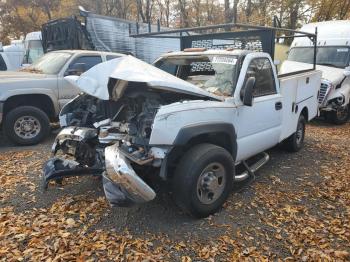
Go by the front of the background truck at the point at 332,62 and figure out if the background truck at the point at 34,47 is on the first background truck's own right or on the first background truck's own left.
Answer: on the first background truck's own right

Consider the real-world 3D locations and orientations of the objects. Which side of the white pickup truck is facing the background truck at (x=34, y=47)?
right

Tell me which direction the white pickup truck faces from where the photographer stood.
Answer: facing the viewer and to the left of the viewer

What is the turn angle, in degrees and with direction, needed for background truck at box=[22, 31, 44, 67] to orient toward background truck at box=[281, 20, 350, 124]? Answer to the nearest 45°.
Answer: approximately 90° to its left

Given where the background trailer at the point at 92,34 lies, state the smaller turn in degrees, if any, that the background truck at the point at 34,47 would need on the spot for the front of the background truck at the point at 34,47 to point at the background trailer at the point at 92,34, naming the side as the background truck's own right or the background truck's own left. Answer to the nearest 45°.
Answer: approximately 45° to the background truck's own left

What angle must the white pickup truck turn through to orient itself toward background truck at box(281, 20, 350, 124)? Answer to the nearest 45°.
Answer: approximately 180°

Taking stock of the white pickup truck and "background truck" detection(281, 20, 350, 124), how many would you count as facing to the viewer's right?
0
